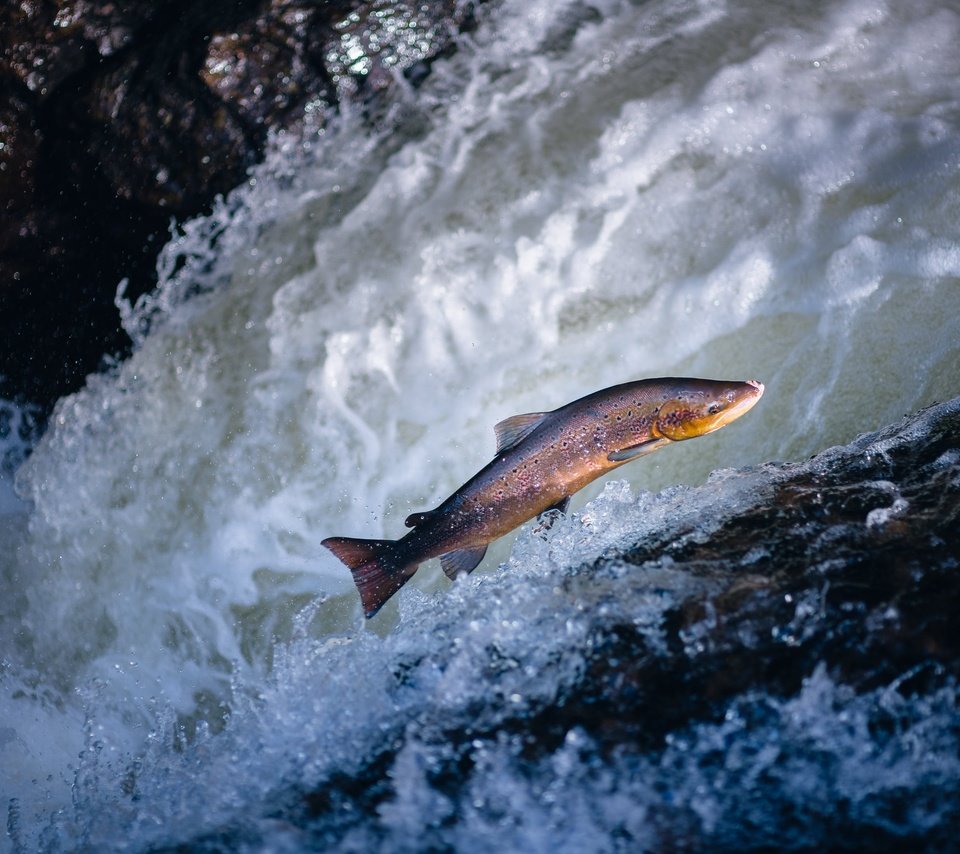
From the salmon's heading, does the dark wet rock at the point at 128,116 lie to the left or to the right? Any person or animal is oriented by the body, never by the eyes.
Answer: on its left

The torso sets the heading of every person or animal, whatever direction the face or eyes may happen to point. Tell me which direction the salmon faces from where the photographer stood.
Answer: facing to the right of the viewer
